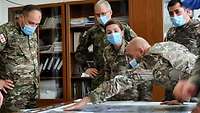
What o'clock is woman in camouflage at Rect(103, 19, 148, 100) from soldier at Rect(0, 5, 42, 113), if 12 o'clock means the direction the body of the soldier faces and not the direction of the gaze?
The woman in camouflage is roughly at 11 o'clock from the soldier.

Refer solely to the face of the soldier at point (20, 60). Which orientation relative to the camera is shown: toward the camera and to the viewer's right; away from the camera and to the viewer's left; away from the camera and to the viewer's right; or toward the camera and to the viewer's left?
toward the camera and to the viewer's right

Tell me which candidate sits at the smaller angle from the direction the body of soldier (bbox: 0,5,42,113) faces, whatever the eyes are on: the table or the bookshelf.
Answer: the table

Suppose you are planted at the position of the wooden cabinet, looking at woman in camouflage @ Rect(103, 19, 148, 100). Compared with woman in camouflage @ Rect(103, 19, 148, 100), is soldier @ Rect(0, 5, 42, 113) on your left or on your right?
right

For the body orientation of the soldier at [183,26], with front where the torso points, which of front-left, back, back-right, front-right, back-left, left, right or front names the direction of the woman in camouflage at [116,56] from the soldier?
front-right

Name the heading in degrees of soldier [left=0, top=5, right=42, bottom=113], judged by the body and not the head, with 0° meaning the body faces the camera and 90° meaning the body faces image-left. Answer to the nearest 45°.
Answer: approximately 315°

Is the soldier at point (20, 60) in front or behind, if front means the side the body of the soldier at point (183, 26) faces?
in front

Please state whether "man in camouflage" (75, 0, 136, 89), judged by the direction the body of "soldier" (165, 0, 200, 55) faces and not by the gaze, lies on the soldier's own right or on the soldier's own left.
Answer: on the soldier's own right
